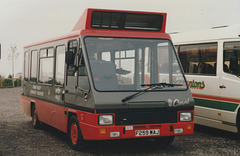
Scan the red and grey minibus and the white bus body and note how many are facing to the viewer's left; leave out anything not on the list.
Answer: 0

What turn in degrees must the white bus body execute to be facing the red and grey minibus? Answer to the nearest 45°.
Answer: approximately 90° to its right

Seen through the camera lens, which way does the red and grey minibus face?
facing the viewer and to the right of the viewer

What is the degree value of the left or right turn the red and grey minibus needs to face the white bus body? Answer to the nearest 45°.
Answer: approximately 90° to its left
